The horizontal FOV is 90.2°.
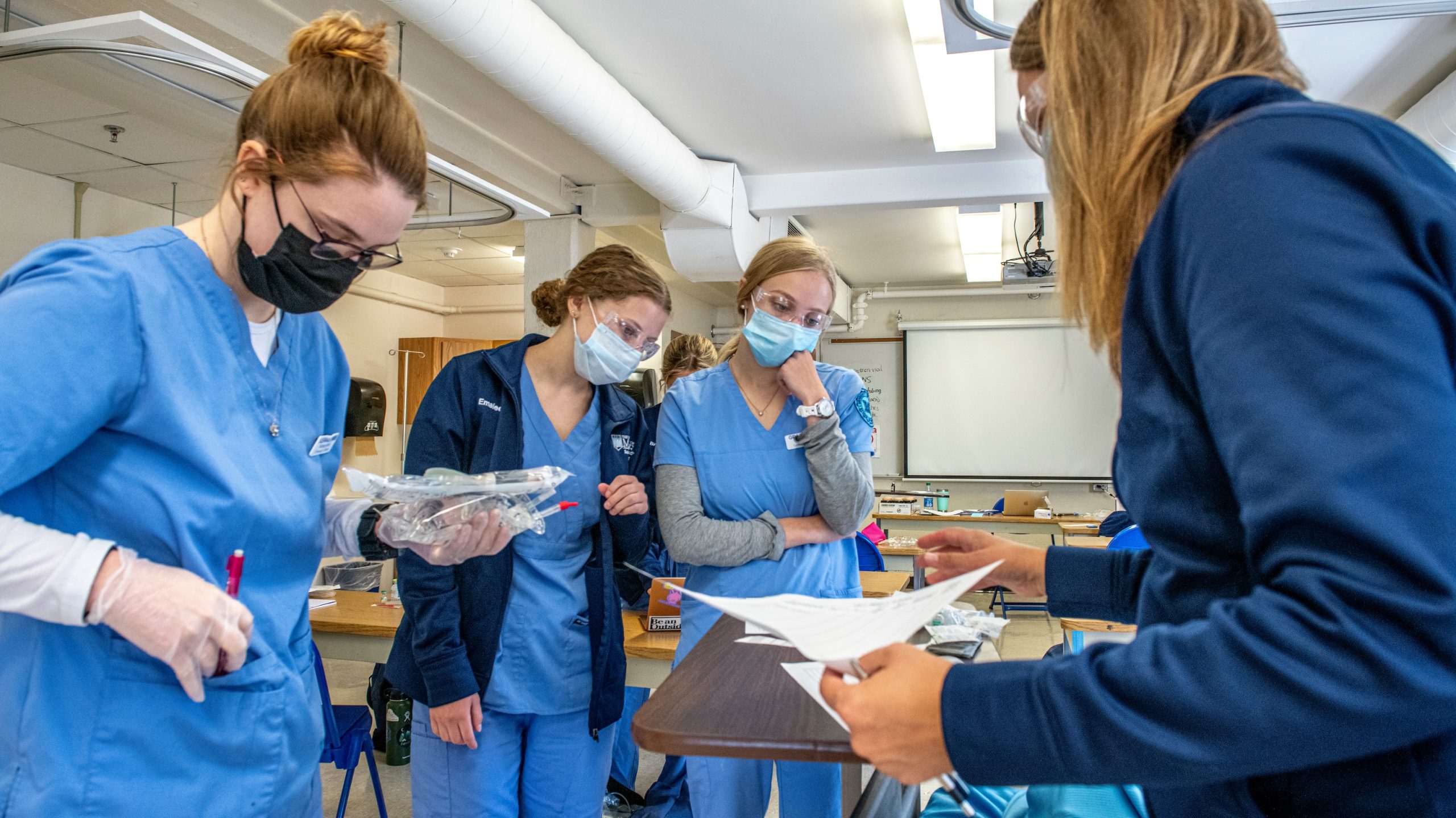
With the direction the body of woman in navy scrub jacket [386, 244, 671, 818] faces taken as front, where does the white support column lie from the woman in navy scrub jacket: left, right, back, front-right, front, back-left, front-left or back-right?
back-left

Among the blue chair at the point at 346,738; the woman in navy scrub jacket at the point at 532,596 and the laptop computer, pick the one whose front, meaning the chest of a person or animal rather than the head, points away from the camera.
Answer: the laptop computer

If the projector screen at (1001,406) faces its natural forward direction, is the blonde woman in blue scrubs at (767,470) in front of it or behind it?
in front

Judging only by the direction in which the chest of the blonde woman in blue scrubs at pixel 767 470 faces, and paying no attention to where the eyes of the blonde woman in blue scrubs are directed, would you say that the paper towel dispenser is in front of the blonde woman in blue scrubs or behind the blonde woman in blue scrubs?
behind

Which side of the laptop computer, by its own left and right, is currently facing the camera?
back

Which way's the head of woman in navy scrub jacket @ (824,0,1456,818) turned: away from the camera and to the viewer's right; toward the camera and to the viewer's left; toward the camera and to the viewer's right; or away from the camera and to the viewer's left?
away from the camera and to the viewer's left

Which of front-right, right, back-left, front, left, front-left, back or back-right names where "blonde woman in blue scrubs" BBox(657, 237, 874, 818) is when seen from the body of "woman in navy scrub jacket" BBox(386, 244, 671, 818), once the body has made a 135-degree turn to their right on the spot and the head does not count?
back

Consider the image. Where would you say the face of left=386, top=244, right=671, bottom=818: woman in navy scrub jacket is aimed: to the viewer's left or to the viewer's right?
to the viewer's right

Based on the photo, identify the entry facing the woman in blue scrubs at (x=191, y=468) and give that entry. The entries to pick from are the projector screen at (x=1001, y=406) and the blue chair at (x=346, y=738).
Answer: the projector screen

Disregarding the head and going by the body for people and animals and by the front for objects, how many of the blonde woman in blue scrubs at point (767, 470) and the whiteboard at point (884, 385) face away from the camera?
0
